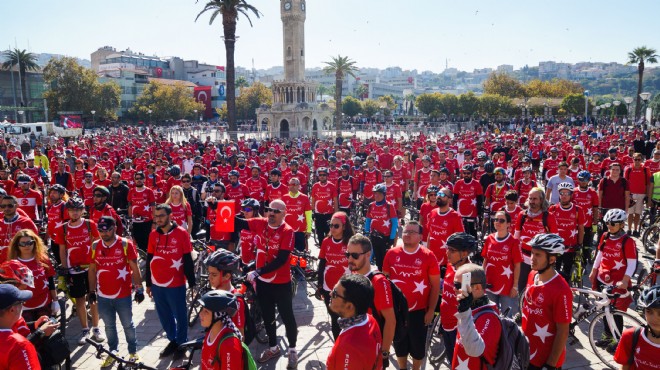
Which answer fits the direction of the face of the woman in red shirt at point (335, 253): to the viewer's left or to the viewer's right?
to the viewer's left

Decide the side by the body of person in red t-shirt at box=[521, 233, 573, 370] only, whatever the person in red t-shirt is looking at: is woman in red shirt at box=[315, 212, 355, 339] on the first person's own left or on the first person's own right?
on the first person's own right

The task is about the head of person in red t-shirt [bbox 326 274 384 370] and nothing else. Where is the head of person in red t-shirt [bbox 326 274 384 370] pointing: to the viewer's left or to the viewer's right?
to the viewer's left

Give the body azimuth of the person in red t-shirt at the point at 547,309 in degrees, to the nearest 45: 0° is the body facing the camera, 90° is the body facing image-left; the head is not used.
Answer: approximately 45°

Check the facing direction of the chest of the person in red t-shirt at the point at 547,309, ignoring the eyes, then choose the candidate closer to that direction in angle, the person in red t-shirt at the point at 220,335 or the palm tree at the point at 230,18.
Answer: the person in red t-shirt

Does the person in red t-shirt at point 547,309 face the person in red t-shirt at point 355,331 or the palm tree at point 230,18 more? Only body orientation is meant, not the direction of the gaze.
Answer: the person in red t-shirt

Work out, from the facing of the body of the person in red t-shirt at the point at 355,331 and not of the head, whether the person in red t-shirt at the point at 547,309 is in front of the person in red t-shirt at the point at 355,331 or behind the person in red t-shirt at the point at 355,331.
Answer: behind
